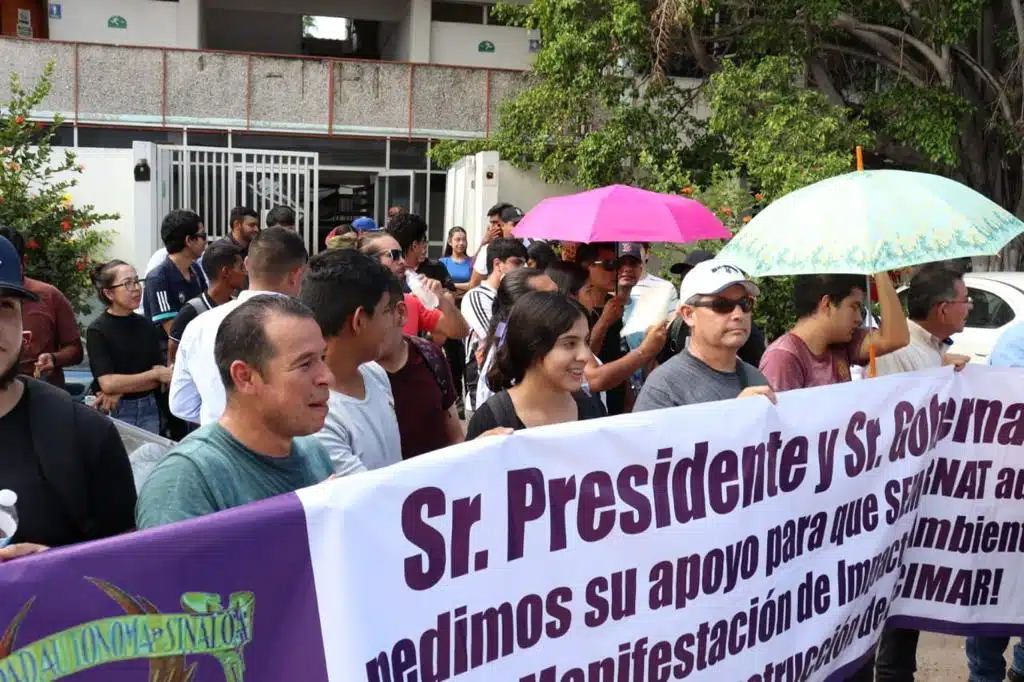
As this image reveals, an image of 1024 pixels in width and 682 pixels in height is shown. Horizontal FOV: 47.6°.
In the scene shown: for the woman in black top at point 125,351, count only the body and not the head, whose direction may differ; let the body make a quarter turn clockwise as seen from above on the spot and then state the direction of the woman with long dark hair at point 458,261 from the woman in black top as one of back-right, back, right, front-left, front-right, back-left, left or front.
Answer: back

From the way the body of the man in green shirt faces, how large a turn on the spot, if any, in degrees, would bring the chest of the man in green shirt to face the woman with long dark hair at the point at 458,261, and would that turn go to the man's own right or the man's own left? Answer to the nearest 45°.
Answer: approximately 135° to the man's own left

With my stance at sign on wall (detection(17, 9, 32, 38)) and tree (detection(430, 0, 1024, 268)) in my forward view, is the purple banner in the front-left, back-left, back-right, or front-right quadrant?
front-right

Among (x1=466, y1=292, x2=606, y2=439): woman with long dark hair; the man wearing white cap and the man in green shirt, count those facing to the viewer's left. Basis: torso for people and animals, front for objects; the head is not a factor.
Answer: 0

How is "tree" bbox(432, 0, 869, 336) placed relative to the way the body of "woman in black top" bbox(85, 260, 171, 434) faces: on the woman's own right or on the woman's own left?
on the woman's own left

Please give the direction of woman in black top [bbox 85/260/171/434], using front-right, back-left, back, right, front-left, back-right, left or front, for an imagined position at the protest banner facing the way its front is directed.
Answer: back

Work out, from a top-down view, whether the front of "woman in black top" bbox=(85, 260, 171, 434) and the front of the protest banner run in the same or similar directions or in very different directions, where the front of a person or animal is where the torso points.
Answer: same or similar directions

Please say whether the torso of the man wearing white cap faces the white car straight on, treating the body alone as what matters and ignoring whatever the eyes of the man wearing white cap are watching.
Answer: no

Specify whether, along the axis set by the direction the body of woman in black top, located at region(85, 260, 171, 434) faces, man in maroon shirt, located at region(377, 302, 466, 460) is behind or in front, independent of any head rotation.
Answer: in front

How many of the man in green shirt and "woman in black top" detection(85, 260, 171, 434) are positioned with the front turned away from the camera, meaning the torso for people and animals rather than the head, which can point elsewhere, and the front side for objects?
0

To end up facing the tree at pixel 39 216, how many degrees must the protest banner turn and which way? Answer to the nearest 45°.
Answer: approximately 180°

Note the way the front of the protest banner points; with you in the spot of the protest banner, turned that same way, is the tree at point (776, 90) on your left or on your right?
on your left

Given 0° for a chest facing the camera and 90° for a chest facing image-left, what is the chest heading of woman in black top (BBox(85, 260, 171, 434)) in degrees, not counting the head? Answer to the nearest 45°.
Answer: approximately 315°

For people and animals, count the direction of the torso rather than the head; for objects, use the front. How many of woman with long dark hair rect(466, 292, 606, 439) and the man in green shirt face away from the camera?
0

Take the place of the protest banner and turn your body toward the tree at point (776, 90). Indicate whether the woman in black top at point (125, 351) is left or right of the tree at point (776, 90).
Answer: left

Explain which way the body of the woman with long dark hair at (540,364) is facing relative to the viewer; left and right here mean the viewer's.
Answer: facing the viewer and to the right of the viewer

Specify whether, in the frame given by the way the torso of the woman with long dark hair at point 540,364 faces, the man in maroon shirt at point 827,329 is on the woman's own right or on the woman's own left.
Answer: on the woman's own left

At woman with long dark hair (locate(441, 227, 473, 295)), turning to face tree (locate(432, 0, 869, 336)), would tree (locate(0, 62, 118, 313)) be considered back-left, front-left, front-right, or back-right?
back-left

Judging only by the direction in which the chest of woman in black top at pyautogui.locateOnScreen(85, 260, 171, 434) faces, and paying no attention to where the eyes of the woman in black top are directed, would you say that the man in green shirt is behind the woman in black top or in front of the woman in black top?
in front

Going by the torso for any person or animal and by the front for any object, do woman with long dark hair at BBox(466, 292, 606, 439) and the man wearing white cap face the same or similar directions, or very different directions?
same or similar directions
